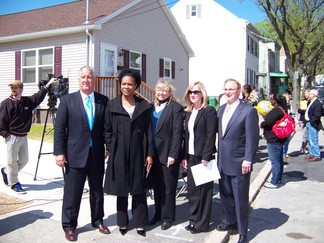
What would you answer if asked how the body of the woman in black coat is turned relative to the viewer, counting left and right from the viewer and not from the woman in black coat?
facing the viewer

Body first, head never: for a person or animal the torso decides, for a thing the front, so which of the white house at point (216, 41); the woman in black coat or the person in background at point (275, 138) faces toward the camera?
the woman in black coat

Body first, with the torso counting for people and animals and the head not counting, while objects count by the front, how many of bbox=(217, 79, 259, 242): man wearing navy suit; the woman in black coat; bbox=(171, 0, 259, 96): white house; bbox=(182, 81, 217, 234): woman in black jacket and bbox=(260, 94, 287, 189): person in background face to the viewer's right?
1

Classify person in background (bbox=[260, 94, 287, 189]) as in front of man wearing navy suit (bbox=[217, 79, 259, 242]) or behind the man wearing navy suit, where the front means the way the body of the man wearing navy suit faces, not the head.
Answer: behind

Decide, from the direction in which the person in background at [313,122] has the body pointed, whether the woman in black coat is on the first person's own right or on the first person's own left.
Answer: on the first person's own left

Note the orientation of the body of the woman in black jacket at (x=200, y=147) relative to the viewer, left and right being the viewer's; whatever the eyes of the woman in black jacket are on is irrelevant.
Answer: facing the viewer and to the left of the viewer

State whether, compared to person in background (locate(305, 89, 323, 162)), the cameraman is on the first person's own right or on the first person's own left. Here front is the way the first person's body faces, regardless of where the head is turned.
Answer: on the first person's own left

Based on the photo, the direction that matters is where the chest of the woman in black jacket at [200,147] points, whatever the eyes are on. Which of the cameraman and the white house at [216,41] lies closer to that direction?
the cameraman
